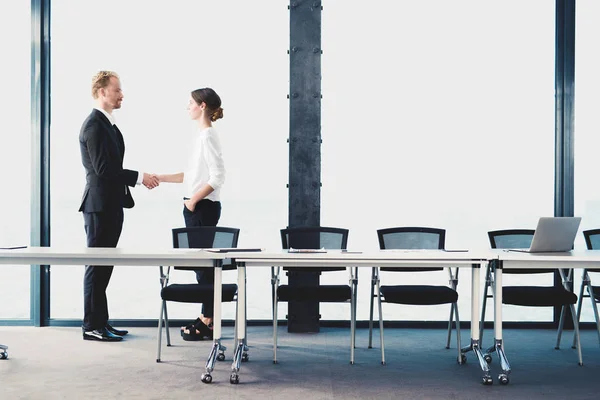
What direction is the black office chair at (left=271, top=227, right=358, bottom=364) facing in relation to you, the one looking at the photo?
facing the viewer

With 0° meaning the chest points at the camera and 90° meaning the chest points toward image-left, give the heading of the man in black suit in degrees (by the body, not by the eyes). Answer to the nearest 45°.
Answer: approximately 270°

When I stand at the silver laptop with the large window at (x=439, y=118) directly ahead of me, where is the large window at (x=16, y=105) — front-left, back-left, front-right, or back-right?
front-left

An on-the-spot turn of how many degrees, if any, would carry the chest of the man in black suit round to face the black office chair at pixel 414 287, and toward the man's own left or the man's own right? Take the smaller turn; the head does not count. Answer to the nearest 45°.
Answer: approximately 45° to the man's own right

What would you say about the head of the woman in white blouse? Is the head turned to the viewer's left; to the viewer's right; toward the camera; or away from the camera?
to the viewer's left

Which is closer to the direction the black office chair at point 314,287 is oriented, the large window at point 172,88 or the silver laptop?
the silver laptop

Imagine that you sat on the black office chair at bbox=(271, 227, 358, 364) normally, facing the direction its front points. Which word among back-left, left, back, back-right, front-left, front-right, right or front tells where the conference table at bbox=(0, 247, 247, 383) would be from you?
front-right

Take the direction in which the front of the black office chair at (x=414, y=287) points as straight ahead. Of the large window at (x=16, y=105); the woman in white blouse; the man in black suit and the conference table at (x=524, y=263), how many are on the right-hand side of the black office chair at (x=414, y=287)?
3

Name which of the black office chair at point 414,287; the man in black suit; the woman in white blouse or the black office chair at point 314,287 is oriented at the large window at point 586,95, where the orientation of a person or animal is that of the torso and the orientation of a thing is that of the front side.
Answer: the man in black suit

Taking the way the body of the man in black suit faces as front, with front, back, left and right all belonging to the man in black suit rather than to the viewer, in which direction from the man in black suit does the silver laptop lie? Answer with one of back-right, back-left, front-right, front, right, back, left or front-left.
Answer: front-right

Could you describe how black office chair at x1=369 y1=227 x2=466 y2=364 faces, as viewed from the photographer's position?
facing the viewer

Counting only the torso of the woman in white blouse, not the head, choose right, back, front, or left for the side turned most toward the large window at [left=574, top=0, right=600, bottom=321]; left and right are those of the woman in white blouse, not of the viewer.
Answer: back

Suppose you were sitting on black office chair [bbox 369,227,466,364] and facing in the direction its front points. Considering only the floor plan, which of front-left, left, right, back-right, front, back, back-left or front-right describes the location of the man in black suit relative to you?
right

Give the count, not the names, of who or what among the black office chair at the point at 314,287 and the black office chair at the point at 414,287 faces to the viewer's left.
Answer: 0

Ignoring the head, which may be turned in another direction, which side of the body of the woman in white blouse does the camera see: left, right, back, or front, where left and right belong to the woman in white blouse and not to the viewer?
left

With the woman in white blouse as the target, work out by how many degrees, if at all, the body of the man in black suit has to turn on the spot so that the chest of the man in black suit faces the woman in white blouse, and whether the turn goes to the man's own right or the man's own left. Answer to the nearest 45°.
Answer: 0° — they already face them
